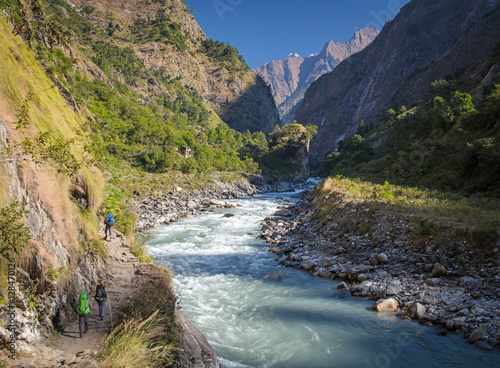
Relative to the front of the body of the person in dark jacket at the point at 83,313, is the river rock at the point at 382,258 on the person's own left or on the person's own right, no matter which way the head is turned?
on the person's own right

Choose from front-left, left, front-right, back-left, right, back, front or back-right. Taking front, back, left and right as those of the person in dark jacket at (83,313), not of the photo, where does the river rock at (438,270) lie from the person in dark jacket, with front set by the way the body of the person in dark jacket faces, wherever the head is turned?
right

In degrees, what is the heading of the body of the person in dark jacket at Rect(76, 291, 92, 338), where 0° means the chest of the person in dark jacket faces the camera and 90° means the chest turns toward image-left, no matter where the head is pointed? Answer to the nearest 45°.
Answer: approximately 180°

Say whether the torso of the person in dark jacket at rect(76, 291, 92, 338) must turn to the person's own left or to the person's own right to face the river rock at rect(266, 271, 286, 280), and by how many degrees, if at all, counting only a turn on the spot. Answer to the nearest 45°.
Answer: approximately 45° to the person's own right

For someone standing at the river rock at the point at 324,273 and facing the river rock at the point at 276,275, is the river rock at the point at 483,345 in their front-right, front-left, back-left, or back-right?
back-left

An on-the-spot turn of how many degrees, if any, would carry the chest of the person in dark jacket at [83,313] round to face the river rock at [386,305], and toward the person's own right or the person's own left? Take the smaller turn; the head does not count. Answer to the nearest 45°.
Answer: approximately 90° to the person's own right
